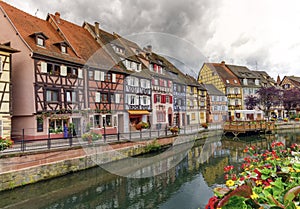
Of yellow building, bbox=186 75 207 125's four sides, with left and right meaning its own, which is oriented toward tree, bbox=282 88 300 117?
left

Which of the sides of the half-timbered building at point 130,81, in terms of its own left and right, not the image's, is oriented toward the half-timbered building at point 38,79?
right

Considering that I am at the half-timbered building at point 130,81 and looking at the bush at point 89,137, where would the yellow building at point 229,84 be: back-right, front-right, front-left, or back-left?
back-left

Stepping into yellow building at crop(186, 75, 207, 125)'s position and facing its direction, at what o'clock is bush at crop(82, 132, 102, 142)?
The bush is roughly at 2 o'clock from the yellow building.

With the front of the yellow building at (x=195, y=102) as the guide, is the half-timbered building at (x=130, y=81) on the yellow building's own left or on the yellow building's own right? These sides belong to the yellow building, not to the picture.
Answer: on the yellow building's own right

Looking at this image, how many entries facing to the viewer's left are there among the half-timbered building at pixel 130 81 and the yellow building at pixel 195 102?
0

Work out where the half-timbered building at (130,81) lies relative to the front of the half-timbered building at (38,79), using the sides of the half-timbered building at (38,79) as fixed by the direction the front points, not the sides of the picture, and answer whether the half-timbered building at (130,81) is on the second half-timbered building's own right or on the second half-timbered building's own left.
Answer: on the second half-timbered building's own left

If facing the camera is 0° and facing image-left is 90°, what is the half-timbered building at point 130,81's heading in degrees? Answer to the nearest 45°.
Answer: approximately 315°

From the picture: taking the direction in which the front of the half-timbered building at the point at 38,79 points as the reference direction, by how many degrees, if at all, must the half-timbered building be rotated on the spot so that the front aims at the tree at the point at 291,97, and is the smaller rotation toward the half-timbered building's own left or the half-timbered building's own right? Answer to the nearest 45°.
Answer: approximately 45° to the half-timbered building's own left

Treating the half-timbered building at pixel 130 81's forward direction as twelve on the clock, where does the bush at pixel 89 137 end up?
The bush is roughly at 2 o'clock from the half-timbered building.
